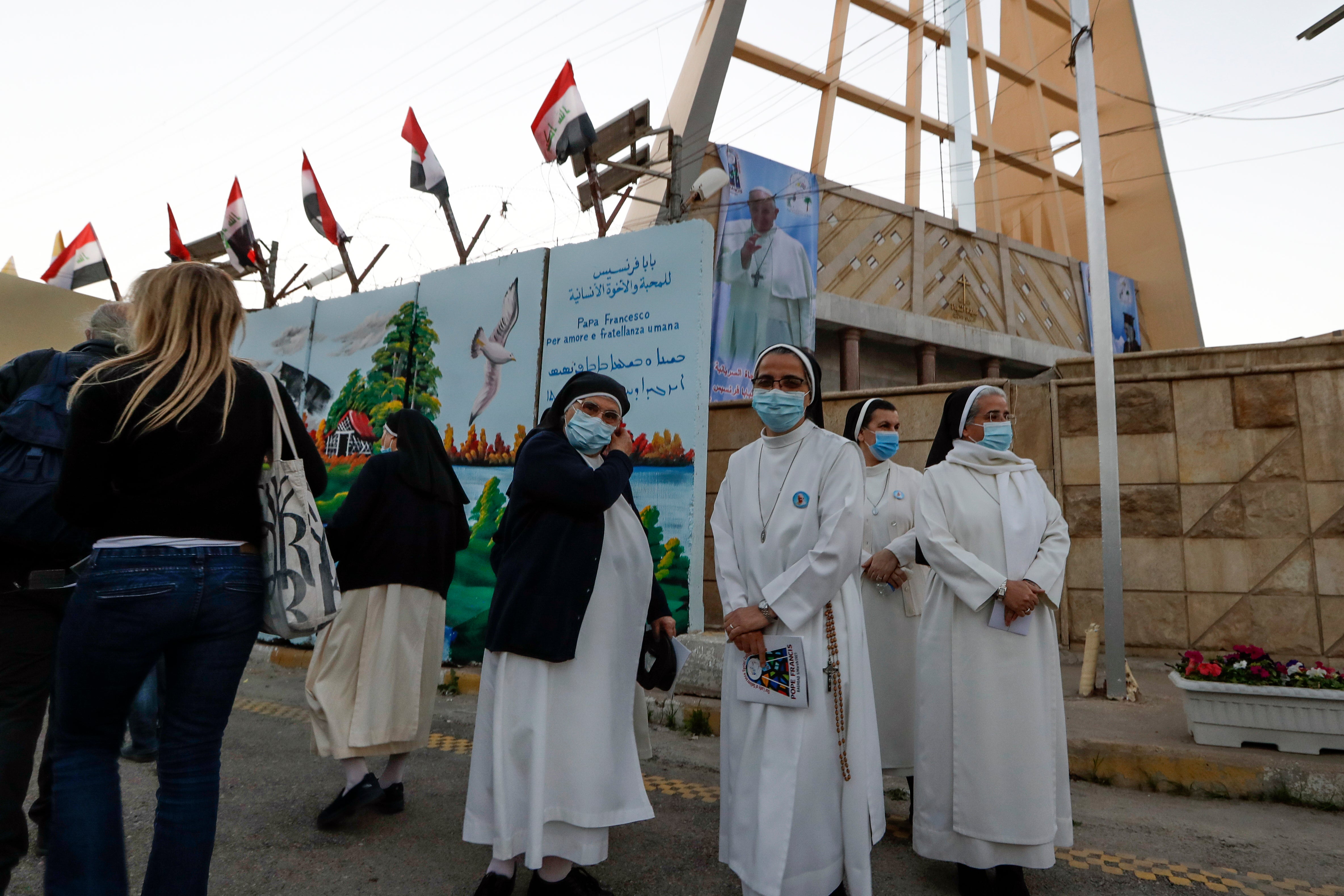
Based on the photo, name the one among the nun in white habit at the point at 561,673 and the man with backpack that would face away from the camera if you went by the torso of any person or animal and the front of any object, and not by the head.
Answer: the man with backpack

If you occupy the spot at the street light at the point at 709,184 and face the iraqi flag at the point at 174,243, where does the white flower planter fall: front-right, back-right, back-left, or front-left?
back-left

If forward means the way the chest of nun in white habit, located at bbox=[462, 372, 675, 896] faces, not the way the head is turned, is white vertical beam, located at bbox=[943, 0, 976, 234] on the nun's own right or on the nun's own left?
on the nun's own left

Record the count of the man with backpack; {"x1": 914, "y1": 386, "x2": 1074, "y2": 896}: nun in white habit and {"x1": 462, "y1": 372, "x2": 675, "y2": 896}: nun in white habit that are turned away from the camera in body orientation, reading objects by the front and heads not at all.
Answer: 1

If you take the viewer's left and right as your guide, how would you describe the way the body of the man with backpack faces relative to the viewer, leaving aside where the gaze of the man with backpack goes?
facing away from the viewer

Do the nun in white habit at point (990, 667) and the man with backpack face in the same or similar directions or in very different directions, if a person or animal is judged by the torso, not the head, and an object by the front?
very different directions

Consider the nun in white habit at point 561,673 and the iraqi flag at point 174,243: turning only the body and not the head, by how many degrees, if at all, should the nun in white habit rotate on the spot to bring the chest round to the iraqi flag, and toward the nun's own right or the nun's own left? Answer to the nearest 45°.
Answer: approximately 180°

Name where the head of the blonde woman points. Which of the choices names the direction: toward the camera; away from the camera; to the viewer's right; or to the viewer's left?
away from the camera

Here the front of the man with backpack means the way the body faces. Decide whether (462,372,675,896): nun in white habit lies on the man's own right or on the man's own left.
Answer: on the man's own right

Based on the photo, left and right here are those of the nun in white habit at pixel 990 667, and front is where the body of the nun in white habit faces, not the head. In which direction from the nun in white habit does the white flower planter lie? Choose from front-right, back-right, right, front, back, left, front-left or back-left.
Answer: left

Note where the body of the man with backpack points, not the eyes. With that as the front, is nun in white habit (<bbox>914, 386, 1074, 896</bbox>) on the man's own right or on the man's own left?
on the man's own right
